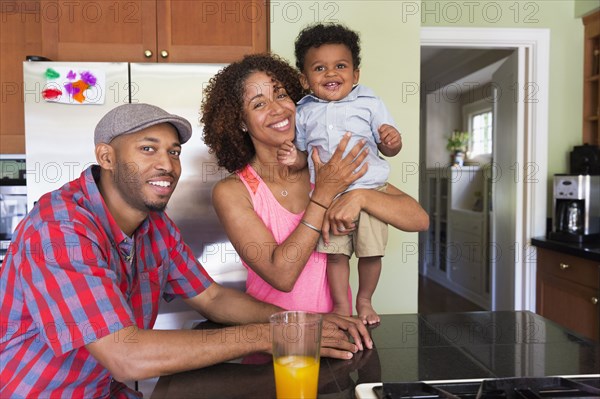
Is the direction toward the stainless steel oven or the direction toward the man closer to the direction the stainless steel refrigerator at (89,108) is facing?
the man

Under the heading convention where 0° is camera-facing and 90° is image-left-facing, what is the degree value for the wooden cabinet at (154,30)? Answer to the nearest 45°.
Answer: approximately 0°

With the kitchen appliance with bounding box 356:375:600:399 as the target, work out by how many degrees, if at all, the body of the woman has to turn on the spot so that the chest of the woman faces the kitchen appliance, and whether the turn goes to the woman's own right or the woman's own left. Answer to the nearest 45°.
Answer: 0° — they already face it

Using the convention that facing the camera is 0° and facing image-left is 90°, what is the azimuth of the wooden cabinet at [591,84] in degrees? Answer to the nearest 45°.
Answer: approximately 45°

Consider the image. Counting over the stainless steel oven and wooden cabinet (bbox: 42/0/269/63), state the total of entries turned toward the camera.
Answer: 2
